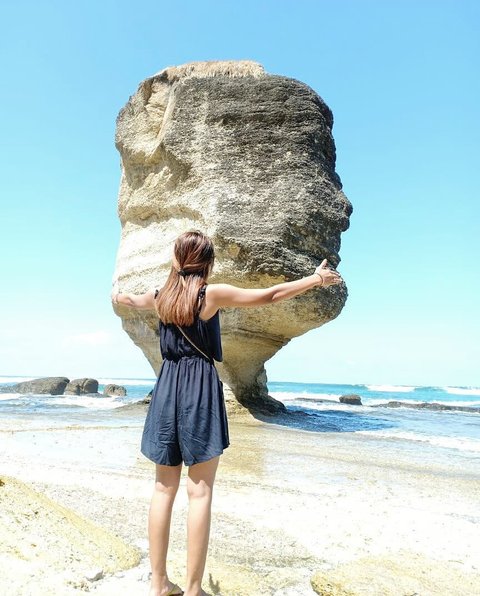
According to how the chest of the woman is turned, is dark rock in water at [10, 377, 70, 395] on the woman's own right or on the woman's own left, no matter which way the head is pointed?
on the woman's own left

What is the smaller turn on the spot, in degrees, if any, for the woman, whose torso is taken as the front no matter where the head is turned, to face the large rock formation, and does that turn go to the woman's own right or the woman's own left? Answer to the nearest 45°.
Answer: approximately 45° to the woman's own left

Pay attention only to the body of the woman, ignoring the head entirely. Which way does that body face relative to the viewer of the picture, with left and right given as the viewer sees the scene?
facing away from the viewer and to the right of the viewer

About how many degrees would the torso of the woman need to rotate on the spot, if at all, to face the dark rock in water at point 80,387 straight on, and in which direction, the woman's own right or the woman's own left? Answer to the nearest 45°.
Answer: approximately 45° to the woman's own left
